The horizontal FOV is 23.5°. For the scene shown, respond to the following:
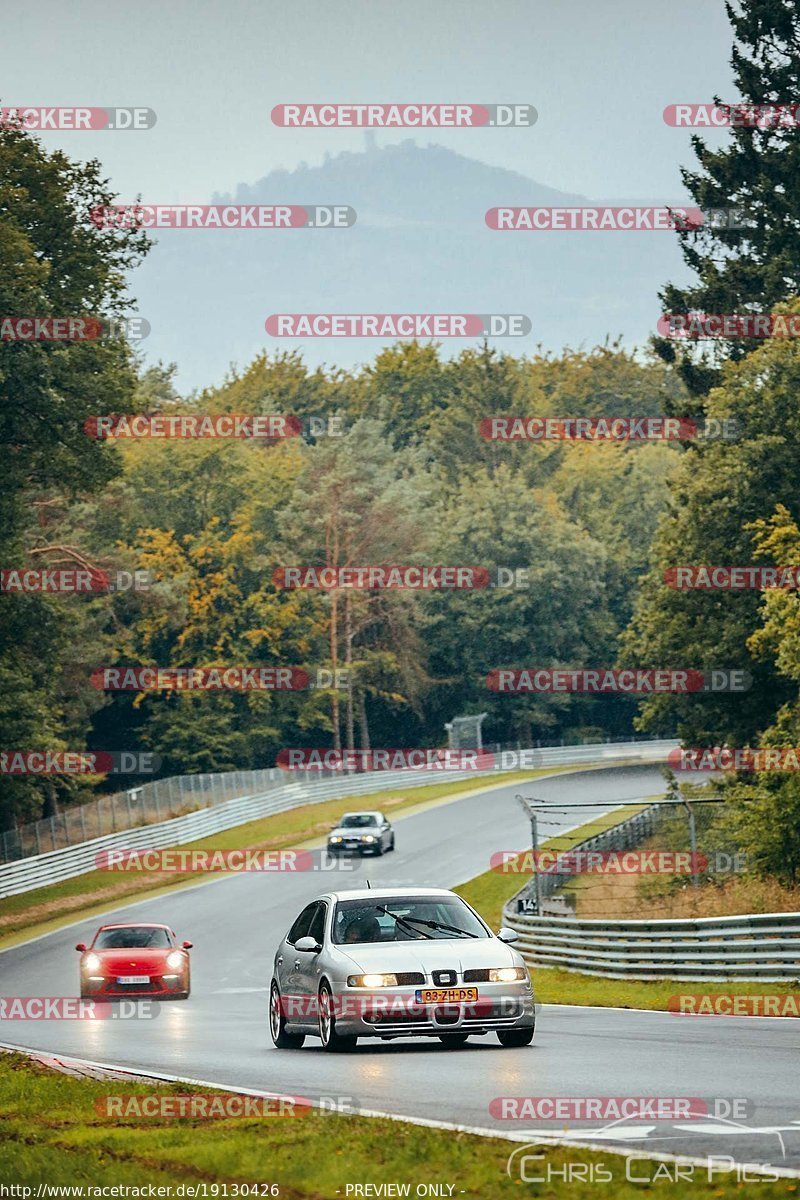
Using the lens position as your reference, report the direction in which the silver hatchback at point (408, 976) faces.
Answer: facing the viewer and to the right of the viewer

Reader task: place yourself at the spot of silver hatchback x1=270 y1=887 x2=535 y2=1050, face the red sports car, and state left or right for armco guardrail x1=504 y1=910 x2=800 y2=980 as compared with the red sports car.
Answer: right

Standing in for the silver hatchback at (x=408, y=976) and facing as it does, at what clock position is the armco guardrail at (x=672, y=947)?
The armco guardrail is roughly at 8 o'clock from the silver hatchback.

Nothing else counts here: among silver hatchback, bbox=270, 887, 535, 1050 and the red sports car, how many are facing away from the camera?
0

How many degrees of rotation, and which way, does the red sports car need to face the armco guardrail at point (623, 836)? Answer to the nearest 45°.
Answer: approximately 135° to its left

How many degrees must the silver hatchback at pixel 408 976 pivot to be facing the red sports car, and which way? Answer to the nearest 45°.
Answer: approximately 135° to its left

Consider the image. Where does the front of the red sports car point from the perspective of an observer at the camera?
facing the viewer

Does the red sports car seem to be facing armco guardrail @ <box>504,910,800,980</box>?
no

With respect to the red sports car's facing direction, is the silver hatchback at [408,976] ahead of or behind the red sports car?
ahead

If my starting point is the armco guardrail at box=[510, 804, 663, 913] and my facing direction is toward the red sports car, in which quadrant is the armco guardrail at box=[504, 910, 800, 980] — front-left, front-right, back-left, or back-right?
front-left
